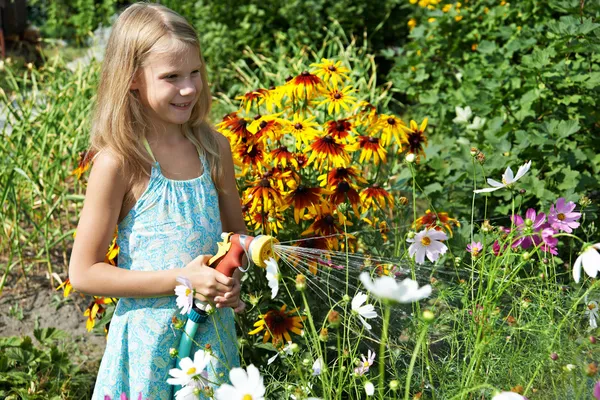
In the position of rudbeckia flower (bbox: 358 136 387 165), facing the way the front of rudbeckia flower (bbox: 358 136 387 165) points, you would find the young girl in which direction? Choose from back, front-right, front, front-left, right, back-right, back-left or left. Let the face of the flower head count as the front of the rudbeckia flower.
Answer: front-right

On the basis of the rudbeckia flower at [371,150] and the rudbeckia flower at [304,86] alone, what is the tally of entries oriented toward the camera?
2

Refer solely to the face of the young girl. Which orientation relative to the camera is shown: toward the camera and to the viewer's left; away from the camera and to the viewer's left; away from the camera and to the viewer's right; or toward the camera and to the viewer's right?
toward the camera and to the viewer's right

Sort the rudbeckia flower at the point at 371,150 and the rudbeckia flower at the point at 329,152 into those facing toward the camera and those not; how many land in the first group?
2

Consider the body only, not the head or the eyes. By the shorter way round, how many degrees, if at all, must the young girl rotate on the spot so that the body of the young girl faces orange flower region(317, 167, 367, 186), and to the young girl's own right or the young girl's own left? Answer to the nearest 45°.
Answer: approximately 90° to the young girl's own left

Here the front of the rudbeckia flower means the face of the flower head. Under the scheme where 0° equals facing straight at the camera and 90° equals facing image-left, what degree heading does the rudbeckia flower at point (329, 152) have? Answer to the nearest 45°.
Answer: approximately 0°

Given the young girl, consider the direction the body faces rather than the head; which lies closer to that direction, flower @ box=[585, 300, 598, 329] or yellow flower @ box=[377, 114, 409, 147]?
the flower
